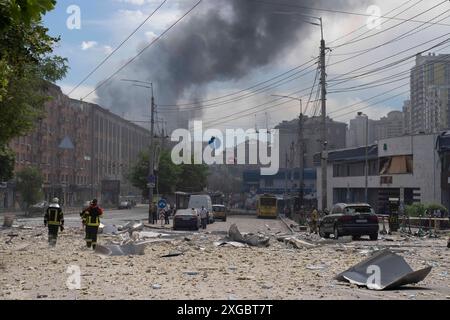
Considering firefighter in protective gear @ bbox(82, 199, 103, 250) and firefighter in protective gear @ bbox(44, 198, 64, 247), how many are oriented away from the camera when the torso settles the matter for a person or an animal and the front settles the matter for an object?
2

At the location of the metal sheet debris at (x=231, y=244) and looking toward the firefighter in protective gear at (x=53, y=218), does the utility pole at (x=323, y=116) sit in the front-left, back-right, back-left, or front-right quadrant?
back-right

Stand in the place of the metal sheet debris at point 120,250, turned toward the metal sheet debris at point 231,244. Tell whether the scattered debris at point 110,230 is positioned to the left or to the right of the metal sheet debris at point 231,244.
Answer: left

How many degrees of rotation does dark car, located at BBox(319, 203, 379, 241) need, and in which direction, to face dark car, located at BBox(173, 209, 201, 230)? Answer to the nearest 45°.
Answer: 0° — it already faces it

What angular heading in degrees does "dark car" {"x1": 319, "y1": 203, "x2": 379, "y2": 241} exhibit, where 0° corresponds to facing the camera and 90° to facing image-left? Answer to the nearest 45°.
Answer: approximately 135°

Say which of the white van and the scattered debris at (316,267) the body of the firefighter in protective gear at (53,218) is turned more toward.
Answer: the white van

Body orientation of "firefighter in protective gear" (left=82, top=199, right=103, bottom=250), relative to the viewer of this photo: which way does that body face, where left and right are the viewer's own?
facing away from the viewer

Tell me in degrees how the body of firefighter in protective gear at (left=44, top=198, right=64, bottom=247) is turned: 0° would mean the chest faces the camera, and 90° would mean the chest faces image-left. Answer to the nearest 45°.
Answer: approximately 180°
